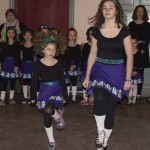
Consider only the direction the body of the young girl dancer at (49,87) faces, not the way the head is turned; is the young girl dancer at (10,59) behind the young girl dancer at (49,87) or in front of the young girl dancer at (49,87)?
behind

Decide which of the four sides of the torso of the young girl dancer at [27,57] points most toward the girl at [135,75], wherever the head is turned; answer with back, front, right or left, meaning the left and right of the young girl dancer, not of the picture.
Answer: left

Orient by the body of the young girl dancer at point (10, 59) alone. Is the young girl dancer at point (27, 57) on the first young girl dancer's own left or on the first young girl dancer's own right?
on the first young girl dancer's own left
